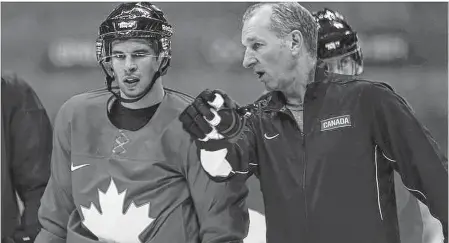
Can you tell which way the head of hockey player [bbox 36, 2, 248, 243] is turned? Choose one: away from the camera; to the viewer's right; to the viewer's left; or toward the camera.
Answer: toward the camera

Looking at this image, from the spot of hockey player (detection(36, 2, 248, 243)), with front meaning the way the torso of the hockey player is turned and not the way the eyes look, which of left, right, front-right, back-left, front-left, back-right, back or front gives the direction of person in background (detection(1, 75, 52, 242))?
back-right

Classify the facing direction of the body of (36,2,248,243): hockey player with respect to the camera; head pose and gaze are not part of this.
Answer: toward the camera
